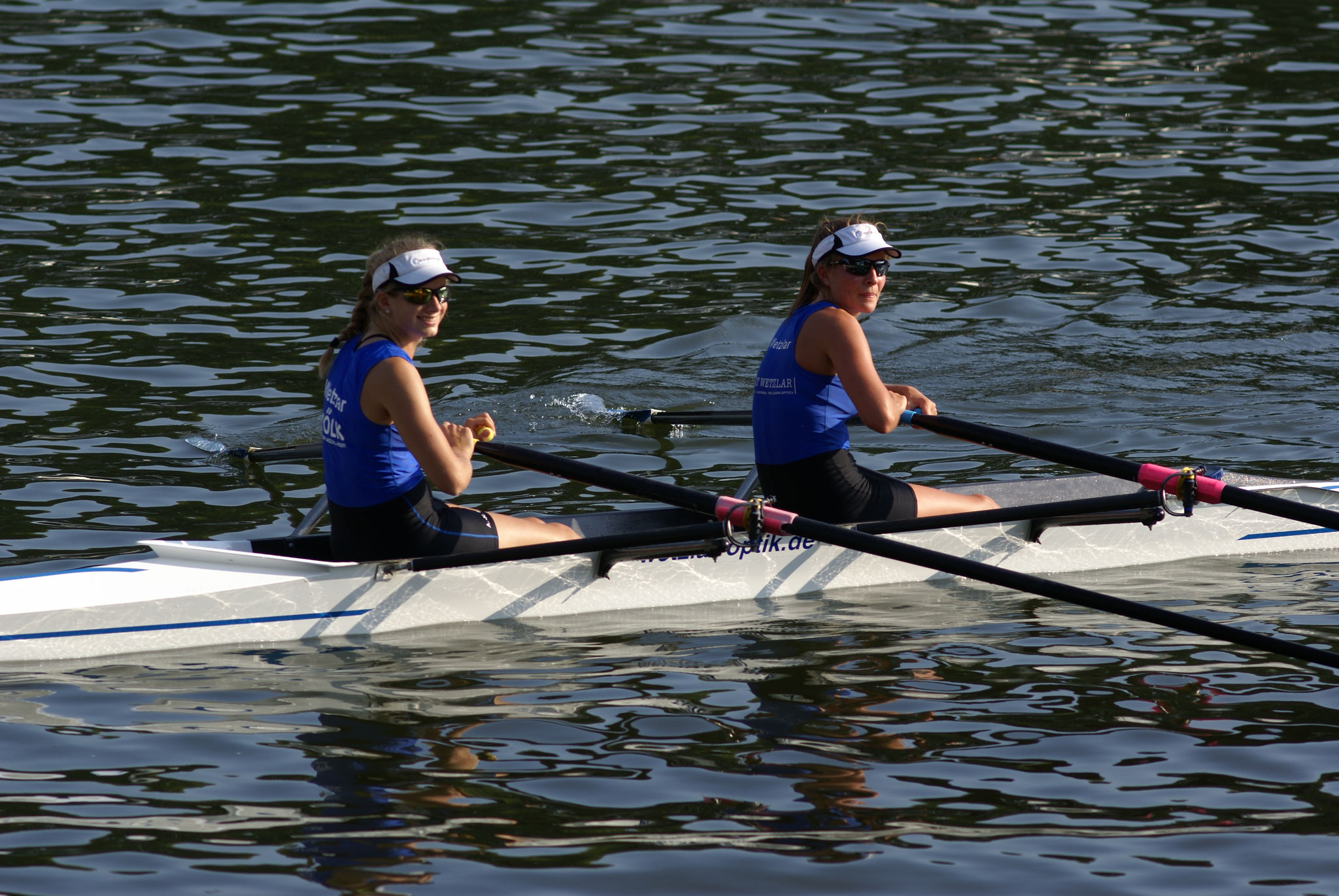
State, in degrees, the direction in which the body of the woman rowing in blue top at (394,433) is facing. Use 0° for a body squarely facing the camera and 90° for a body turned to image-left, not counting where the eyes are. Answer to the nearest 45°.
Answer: approximately 270°

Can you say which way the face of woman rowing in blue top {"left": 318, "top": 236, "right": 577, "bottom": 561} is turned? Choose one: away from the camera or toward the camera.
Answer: toward the camera
